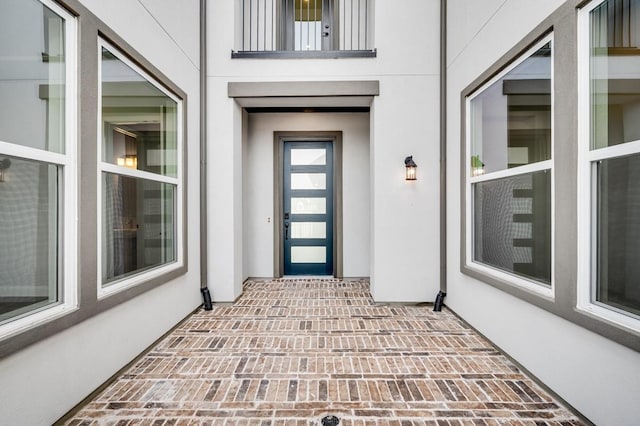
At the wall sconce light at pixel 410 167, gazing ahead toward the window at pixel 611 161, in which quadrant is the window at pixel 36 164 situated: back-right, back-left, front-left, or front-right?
front-right

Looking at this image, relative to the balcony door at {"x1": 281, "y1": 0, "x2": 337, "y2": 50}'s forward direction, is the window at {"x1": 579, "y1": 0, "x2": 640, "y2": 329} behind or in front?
in front

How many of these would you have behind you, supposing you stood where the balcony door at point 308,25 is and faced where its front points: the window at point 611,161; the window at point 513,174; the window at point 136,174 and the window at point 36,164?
0

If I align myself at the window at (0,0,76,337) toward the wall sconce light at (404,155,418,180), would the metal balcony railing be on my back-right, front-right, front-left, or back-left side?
front-left

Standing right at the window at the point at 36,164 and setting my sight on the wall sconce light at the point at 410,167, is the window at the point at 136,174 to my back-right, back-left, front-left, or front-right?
front-left

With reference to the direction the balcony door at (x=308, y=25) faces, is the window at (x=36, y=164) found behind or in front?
in front

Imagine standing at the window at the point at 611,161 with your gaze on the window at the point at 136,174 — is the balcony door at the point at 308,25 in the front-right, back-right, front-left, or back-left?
front-right

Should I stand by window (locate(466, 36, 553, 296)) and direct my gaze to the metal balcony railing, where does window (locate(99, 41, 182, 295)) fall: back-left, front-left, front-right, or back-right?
front-left

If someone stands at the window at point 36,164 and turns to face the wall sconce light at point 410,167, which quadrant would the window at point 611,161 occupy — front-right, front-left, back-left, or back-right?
front-right

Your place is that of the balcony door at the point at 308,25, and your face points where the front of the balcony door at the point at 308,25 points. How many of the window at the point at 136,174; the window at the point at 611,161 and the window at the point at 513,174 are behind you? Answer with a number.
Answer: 0

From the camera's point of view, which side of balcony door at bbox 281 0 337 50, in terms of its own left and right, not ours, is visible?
front

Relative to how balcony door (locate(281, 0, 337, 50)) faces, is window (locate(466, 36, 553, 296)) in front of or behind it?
in front
